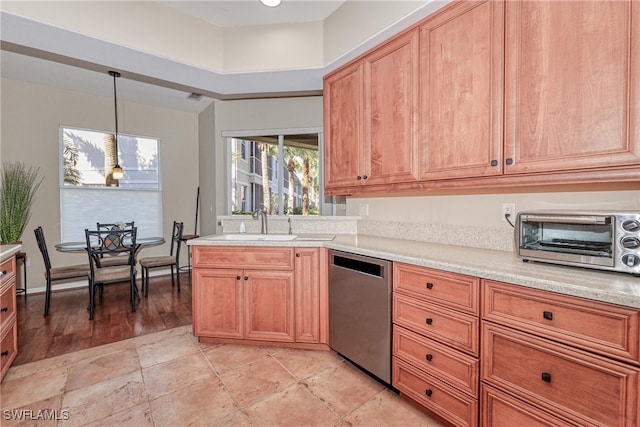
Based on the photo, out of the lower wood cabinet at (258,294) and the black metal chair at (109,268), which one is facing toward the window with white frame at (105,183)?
the black metal chair

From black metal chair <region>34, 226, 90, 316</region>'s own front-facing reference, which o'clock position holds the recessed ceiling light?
The recessed ceiling light is roughly at 2 o'clock from the black metal chair.

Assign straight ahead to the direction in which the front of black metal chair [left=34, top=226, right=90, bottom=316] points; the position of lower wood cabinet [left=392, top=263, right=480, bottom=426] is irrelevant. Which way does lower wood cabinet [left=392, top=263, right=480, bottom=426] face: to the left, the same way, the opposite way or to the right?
the opposite way

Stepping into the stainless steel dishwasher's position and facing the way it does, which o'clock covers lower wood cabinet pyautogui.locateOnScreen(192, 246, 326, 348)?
The lower wood cabinet is roughly at 2 o'clock from the stainless steel dishwasher.

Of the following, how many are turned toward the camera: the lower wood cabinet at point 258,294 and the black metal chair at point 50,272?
1

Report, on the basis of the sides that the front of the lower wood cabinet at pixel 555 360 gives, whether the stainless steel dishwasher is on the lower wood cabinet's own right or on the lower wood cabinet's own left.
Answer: on the lower wood cabinet's own right

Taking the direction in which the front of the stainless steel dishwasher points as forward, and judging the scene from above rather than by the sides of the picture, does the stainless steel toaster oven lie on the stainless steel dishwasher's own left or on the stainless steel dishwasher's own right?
on the stainless steel dishwasher's own left

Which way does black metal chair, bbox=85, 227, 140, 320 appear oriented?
away from the camera

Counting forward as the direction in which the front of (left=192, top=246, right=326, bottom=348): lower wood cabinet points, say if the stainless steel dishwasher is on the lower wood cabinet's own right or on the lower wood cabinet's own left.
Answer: on the lower wood cabinet's own left

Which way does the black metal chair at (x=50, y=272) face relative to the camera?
to the viewer's right

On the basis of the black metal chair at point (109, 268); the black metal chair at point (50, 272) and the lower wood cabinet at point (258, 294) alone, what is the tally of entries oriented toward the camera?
1
